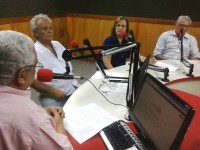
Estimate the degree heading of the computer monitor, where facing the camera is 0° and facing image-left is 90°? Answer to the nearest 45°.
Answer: approximately 45°

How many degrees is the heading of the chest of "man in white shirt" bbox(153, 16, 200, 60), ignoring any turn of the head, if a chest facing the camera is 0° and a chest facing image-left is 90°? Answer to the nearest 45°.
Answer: approximately 0°

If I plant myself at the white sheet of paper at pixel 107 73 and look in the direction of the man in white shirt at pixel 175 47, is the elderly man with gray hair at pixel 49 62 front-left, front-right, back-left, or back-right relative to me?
back-left

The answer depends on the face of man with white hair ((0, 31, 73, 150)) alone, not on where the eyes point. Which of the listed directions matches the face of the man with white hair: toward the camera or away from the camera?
away from the camera

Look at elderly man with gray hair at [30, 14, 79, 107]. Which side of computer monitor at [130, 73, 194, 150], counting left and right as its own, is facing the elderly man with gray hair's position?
right

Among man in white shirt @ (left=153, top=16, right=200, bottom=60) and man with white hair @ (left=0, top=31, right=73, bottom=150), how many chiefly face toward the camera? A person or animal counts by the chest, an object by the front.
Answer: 1

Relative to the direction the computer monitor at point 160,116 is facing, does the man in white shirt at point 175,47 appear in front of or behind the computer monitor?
behind

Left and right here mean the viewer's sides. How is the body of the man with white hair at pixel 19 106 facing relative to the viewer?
facing away from the viewer and to the right of the viewer

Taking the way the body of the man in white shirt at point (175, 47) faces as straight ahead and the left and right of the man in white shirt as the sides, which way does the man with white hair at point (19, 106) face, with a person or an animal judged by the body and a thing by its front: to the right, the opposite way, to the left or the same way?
the opposite way
